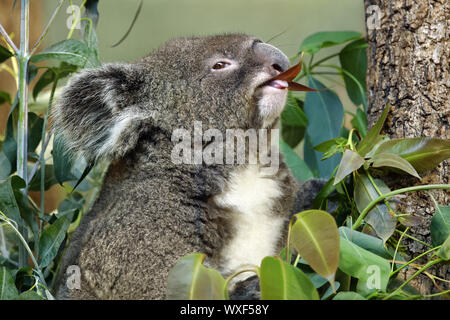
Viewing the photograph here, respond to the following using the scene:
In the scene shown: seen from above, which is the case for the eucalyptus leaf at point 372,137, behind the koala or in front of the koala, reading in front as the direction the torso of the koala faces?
in front

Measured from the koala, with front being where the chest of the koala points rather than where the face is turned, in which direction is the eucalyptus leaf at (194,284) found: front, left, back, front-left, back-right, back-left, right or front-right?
right

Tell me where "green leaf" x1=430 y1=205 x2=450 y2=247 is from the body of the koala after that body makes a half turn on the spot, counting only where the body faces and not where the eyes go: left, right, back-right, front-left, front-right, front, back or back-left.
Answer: back-right

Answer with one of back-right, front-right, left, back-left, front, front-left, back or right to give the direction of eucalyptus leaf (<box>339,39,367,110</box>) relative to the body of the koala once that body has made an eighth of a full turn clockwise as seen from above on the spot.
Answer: left

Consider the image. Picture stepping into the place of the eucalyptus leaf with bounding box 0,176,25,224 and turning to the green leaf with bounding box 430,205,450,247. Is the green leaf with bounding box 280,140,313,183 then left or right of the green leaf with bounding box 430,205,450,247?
left

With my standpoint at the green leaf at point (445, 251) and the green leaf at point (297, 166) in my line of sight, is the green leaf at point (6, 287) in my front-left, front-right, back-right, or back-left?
front-left

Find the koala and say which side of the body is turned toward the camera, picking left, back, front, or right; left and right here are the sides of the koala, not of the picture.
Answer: right

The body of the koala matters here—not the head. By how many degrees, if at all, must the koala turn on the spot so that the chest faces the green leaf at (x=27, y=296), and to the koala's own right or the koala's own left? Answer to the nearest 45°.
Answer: approximately 135° to the koala's own right

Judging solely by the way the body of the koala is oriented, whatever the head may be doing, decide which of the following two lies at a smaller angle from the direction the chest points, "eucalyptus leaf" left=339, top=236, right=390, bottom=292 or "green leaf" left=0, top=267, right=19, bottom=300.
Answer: the eucalyptus leaf

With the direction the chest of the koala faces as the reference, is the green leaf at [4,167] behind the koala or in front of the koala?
behind

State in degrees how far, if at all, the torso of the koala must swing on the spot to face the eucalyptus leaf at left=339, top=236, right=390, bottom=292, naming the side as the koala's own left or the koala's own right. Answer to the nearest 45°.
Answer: approximately 45° to the koala's own right
